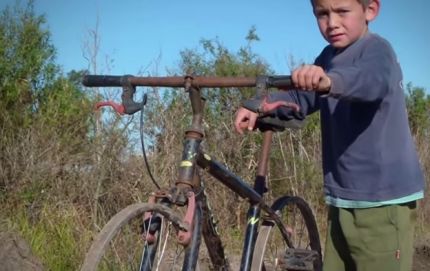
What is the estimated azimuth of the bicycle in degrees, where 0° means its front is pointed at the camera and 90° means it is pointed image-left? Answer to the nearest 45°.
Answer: approximately 45°

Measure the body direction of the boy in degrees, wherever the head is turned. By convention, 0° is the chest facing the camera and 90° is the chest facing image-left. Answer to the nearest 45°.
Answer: approximately 45°
